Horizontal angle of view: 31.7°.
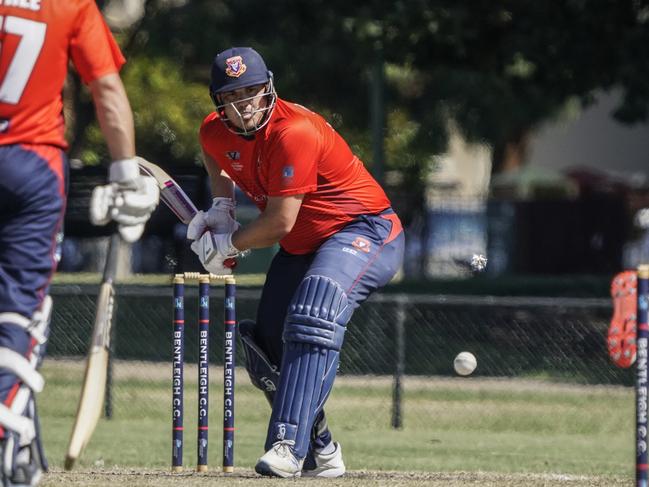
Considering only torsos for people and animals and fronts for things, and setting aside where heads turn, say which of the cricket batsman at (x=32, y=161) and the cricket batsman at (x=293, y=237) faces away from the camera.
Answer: the cricket batsman at (x=32, y=161)

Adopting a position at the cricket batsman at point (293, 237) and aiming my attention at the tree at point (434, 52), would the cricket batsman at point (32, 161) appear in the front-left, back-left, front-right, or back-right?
back-left

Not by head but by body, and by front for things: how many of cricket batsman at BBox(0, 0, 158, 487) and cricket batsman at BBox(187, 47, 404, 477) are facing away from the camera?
1

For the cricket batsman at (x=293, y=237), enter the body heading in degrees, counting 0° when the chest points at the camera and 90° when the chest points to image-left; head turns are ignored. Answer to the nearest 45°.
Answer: approximately 45°

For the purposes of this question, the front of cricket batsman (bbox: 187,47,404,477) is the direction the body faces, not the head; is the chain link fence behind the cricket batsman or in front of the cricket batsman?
behind

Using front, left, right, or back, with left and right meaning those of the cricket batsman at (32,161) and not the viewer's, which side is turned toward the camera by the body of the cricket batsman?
back
